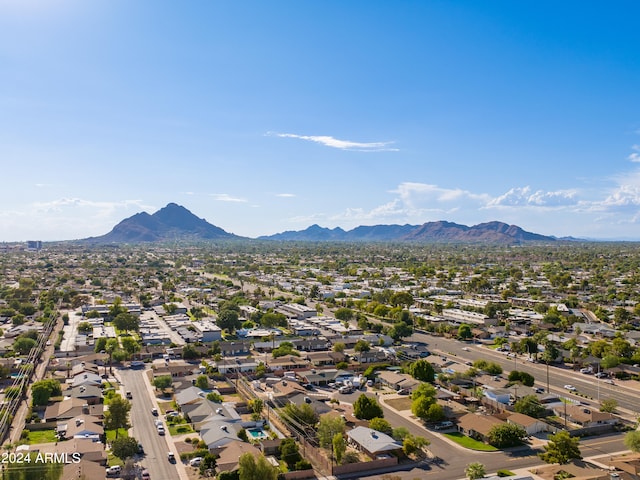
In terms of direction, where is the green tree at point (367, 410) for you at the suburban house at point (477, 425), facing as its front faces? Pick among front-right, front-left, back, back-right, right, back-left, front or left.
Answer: front-right

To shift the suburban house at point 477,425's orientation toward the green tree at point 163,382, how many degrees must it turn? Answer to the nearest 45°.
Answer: approximately 45° to its right

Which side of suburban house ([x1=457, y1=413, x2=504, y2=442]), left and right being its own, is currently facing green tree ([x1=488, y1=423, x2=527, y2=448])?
left

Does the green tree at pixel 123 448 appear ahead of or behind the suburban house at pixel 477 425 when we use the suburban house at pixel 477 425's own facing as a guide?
ahead

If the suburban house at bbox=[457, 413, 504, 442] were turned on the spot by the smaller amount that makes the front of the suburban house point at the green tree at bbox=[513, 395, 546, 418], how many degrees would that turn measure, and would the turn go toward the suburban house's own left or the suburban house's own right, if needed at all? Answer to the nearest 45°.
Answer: approximately 180°

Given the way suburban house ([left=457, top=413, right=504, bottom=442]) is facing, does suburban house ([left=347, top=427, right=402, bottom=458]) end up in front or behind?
in front

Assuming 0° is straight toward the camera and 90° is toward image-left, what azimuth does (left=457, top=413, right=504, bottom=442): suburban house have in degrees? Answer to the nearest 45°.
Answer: approximately 45°

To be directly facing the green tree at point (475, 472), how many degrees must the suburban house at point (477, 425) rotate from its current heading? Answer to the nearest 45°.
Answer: approximately 45° to its left

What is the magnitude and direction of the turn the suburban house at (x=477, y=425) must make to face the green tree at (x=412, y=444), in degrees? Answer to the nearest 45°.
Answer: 0° — it already faces it
